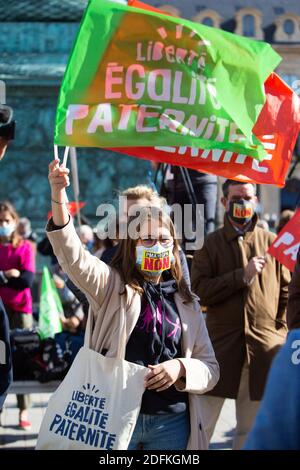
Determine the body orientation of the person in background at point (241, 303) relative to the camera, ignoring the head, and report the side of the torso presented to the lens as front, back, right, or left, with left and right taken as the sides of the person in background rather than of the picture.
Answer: front

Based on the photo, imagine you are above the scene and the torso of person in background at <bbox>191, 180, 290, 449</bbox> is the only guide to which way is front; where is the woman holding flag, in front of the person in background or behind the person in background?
in front

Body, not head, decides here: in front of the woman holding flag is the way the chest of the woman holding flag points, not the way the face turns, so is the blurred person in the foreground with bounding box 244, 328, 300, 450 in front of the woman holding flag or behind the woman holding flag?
in front

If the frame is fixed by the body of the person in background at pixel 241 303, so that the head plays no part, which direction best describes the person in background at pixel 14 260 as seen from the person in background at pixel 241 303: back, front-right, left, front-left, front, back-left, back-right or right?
back-right

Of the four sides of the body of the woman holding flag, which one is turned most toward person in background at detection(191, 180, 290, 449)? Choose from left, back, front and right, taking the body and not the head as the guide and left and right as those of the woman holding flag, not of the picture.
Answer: back

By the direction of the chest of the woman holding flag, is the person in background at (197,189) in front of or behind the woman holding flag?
behind

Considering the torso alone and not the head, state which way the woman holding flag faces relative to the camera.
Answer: toward the camera

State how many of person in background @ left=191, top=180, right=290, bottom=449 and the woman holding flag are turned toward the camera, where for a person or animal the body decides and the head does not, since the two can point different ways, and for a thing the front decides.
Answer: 2
